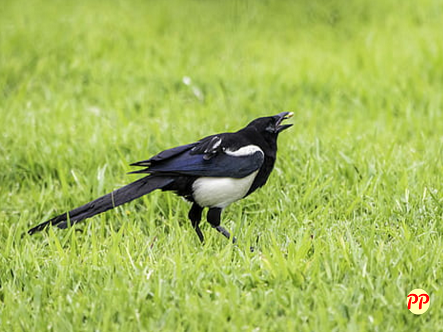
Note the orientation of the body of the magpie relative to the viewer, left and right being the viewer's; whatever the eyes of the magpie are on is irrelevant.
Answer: facing to the right of the viewer
